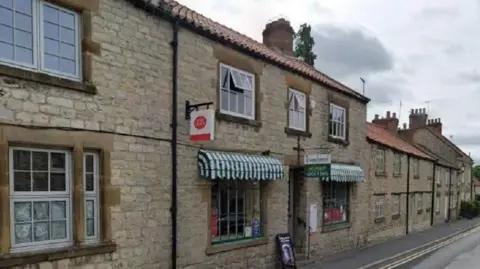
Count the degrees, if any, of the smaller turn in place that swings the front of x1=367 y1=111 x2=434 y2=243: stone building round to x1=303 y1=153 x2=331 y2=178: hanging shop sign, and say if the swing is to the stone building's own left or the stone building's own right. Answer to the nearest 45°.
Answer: approximately 45° to the stone building's own right

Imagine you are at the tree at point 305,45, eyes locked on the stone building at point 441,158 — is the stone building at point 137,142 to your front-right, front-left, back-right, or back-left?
back-right

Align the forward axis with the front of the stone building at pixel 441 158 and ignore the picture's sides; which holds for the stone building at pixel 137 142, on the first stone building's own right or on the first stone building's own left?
on the first stone building's own right

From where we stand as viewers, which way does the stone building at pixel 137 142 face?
facing the viewer and to the right of the viewer

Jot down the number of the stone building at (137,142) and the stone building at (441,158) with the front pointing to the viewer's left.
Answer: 0

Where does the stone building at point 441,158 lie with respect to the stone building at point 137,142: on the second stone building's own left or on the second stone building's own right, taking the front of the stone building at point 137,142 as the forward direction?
on the second stone building's own left

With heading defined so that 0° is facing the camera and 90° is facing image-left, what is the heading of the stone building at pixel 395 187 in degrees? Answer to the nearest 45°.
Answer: approximately 315°

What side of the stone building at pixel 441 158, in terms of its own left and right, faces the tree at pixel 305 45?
right

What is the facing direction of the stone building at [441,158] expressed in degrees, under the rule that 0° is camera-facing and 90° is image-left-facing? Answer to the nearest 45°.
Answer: approximately 315°
